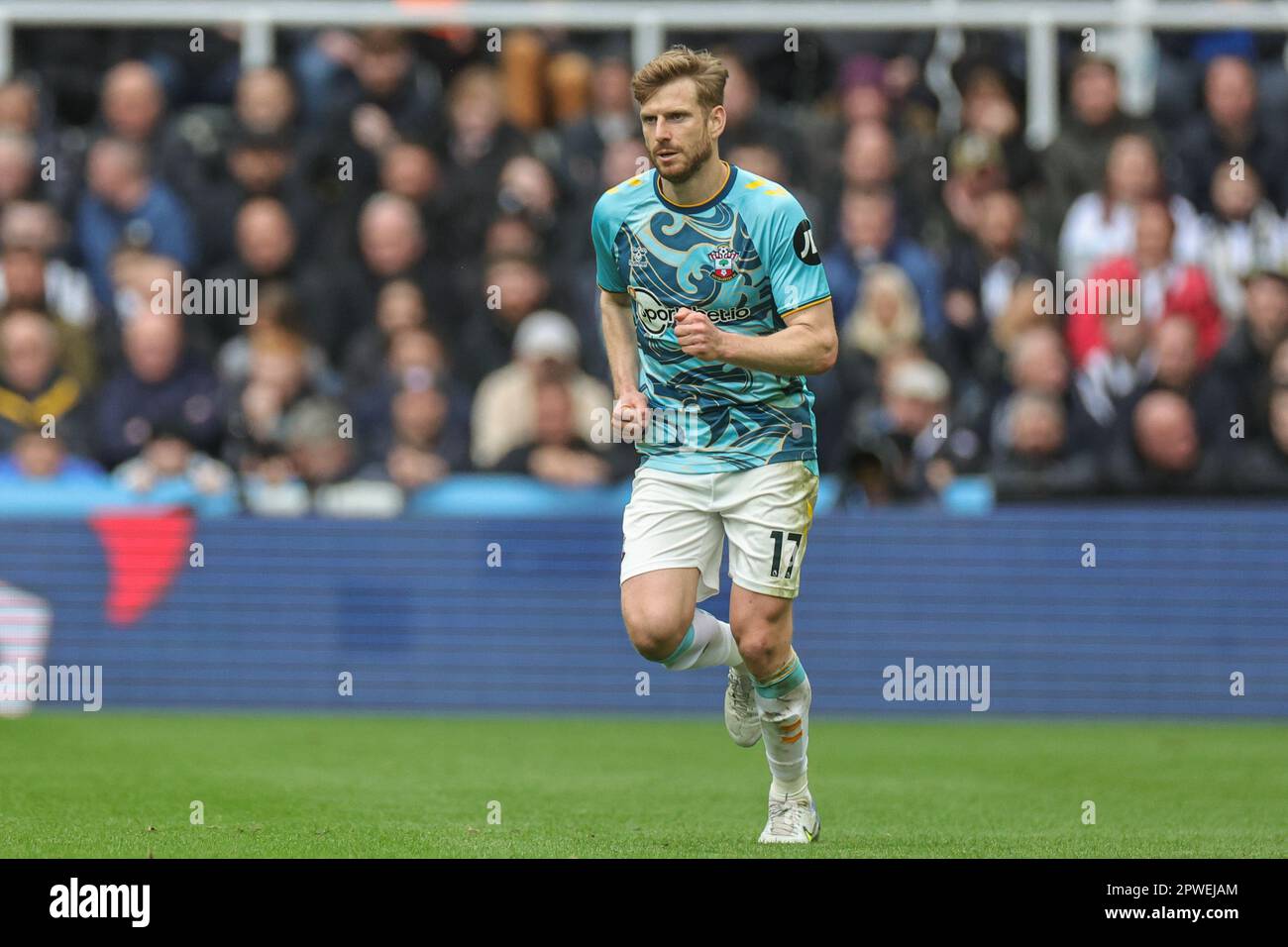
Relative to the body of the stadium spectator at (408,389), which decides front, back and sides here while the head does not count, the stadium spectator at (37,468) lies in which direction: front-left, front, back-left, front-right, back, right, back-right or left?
right

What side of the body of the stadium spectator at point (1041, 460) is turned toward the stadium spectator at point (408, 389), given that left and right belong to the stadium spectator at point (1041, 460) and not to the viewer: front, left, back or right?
right

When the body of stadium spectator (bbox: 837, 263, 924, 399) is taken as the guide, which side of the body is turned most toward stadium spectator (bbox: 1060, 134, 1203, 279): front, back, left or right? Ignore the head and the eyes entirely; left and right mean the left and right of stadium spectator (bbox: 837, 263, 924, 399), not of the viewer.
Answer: left

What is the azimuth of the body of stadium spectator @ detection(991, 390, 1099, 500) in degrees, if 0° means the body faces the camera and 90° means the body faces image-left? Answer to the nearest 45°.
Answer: approximately 0°

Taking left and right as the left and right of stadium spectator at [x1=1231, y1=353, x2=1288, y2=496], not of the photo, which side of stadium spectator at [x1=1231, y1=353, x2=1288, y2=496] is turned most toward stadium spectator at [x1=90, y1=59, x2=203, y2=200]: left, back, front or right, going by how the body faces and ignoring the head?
right

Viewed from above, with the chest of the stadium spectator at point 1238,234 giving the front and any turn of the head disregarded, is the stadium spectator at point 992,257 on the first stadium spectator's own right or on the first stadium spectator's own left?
on the first stadium spectator's own right
